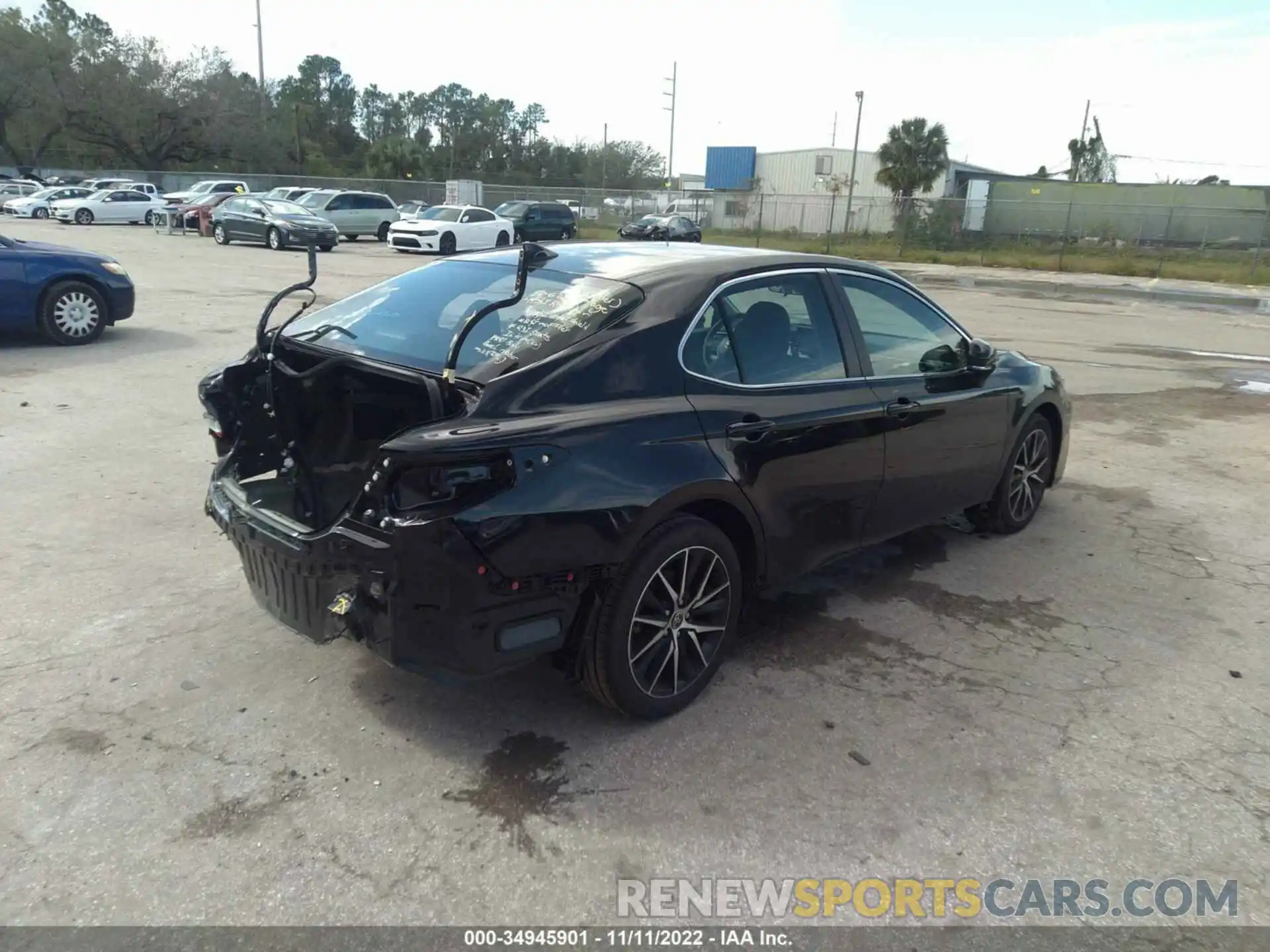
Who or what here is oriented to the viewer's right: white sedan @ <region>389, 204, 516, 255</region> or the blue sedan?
the blue sedan

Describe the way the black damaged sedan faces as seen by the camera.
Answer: facing away from the viewer and to the right of the viewer

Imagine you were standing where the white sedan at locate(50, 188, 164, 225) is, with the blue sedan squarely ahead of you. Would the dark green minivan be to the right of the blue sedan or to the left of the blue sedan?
left

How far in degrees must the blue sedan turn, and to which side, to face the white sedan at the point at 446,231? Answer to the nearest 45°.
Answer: approximately 45° to its left

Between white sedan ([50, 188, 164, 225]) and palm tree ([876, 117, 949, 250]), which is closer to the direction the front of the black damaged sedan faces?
the palm tree

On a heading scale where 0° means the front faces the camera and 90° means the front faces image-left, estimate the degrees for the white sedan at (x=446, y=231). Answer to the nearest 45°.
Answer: approximately 45°

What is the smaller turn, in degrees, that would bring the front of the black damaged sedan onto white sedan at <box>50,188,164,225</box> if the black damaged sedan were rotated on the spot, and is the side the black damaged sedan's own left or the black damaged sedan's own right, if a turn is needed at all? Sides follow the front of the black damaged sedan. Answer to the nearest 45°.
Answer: approximately 90° to the black damaged sedan's own left

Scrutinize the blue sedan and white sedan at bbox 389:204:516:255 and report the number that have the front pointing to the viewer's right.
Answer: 1

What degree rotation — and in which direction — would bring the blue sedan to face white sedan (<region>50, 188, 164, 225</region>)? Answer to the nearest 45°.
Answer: approximately 90° to its left

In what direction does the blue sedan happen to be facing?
to the viewer's right

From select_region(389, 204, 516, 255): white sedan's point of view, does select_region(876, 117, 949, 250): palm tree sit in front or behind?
behind

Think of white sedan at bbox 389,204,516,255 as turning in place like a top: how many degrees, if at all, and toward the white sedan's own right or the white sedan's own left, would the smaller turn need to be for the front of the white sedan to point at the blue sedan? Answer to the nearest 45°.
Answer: approximately 45° to the white sedan's own left
